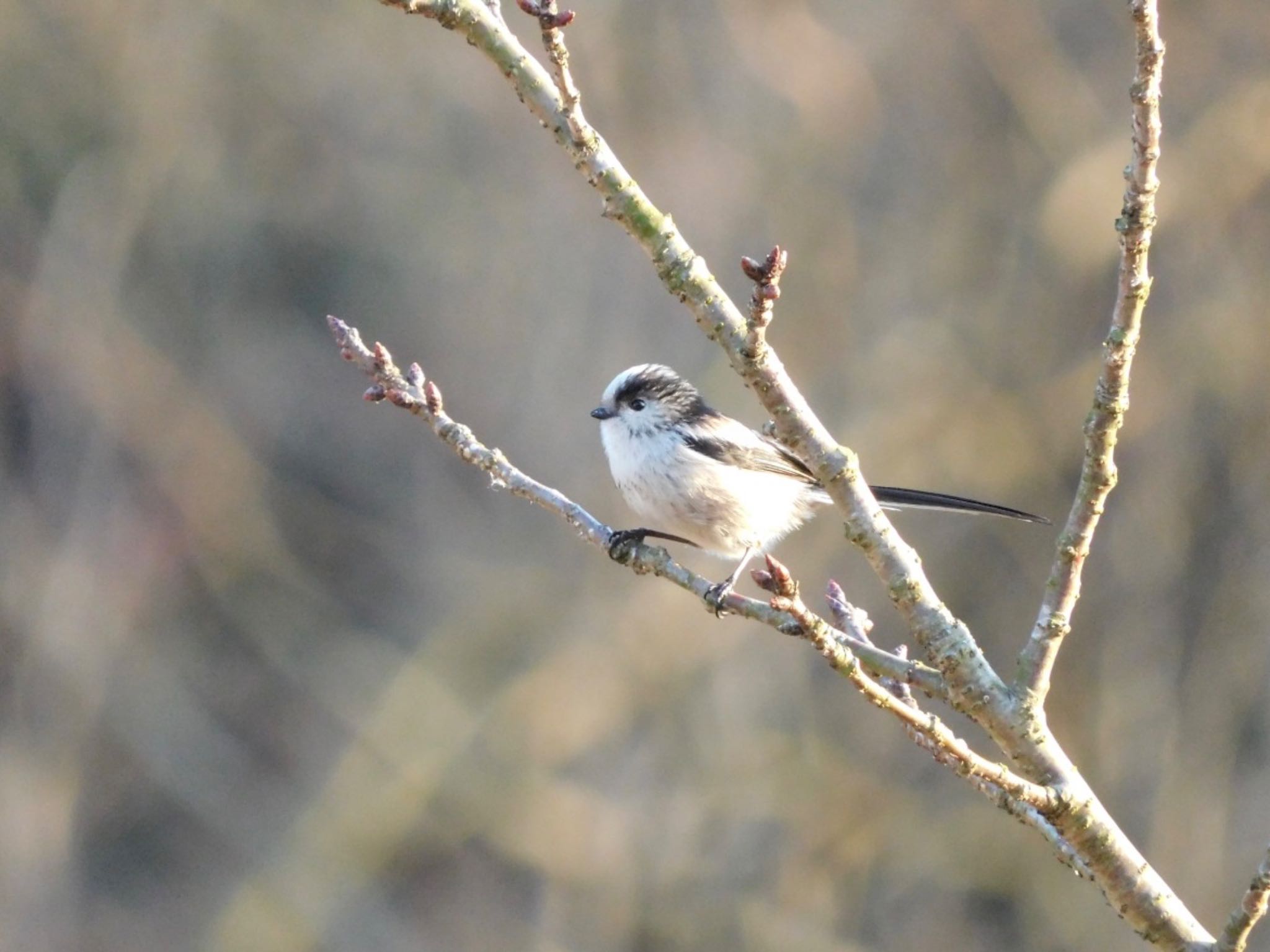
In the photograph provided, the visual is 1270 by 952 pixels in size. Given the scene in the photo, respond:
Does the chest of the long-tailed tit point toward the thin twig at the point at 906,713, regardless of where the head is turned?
no

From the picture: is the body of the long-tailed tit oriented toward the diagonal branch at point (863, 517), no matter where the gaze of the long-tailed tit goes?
no

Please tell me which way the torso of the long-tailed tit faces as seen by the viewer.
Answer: to the viewer's left

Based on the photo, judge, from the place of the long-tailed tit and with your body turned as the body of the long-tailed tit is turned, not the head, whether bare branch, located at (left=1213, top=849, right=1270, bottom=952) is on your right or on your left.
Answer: on your left

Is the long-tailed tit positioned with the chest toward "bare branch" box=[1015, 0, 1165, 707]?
no
